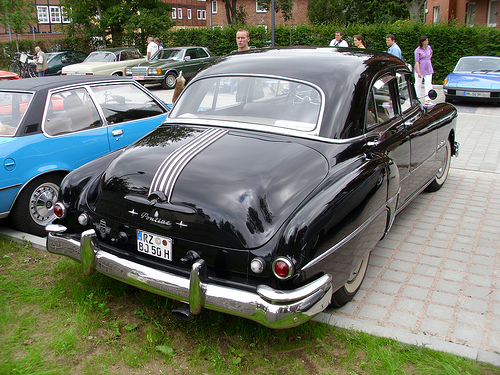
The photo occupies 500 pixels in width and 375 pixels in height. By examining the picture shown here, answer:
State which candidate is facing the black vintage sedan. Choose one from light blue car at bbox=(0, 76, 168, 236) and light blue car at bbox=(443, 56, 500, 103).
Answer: light blue car at bbox=(443, 56, 500, 103)

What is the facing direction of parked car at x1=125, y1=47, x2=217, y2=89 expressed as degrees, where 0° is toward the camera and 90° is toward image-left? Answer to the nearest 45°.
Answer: approximately 45°

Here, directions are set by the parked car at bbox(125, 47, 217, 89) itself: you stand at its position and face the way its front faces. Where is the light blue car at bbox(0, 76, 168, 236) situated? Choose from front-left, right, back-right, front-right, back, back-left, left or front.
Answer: front-left

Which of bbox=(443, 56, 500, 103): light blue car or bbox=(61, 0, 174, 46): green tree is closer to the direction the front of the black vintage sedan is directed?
the light blue car

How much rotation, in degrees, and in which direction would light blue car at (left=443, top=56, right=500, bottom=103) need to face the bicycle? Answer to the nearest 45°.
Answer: approximately 90° to its right

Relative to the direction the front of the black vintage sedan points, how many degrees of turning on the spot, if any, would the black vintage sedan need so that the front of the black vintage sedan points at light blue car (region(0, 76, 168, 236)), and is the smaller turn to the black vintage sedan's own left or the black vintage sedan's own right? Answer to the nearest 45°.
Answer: approximately 90° to the black vintage sedan's own left

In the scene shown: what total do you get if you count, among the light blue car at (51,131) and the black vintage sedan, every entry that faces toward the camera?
0

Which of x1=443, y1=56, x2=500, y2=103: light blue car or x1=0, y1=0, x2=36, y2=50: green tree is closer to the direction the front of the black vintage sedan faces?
the light blue car

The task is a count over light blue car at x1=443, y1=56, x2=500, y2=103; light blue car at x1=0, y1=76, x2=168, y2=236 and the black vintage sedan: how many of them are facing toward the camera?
1

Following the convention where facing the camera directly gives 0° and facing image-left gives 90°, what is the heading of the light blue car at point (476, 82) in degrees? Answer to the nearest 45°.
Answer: approximately 0°

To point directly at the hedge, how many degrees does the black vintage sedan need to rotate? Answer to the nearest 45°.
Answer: approximately 45° to its left
